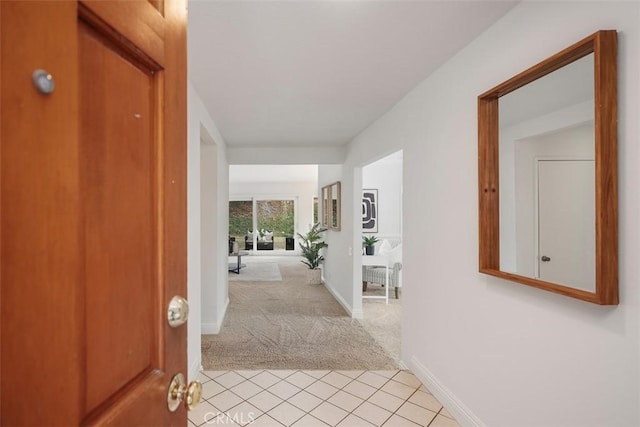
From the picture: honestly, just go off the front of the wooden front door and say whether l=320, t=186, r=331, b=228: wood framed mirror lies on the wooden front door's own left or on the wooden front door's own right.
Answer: on the wooden front door's own left

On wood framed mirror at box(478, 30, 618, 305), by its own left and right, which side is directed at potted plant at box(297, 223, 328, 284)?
right

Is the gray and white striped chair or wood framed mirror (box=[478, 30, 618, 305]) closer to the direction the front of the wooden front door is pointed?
the wood framed mirror

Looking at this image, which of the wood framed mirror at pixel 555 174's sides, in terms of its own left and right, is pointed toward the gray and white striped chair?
right

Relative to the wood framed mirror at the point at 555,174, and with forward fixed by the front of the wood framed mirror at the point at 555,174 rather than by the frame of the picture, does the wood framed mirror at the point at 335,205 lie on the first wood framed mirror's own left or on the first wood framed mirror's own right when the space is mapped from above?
on the first wood framed mirror's own right

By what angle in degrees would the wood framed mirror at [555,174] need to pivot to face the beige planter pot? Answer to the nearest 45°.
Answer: approximately 90° to its right

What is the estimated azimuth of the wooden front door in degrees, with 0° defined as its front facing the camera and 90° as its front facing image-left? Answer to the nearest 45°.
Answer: approximately 315°

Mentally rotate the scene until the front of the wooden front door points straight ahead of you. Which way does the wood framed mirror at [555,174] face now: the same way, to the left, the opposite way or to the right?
the opposite way

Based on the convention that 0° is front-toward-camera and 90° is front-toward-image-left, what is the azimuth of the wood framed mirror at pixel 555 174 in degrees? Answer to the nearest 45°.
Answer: approximately 45°

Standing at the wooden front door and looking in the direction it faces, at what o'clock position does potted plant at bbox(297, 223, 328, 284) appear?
The potted plant is roughly at 9 o'clock from the wooden front door.

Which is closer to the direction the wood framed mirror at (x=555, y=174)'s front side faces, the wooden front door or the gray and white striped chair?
the wooden front door

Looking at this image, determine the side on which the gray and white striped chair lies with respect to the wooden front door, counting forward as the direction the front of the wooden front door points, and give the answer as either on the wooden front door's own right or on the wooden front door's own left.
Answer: on the wooden front door's own left

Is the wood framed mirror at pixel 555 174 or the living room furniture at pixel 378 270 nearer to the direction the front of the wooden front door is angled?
the wood framed mirror
